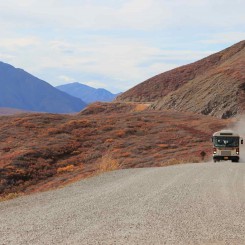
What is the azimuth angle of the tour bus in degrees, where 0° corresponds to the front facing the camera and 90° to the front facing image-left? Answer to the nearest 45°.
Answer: approximately 0°

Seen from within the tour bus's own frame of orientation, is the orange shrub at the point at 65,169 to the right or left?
on its right
